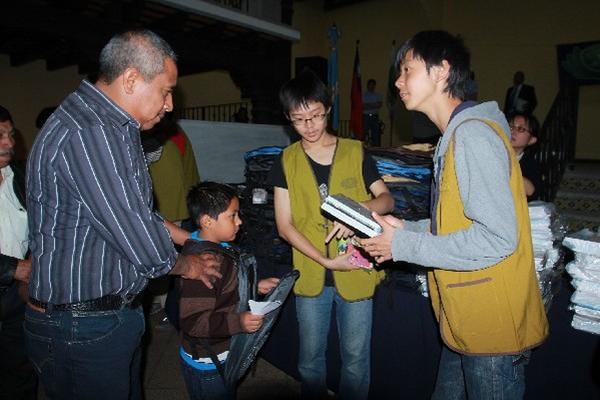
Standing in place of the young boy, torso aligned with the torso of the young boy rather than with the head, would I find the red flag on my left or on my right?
on my left

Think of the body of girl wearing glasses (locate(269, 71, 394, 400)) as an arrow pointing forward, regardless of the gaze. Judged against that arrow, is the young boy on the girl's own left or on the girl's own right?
on the girl's own right

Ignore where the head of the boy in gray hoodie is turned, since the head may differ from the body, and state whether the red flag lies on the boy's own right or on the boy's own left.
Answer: on the boy's own right

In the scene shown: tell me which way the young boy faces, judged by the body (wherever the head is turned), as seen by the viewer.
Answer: to the viewer's right

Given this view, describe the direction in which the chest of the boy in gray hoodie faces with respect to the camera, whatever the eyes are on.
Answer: to the viewer's left

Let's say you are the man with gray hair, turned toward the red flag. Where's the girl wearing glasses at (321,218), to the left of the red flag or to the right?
right

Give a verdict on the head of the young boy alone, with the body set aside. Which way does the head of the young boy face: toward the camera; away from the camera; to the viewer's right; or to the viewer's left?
to the viewer's right

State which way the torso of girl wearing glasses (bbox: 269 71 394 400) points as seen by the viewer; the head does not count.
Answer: toward the camera

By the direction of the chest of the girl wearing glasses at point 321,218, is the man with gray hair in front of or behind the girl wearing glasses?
in front

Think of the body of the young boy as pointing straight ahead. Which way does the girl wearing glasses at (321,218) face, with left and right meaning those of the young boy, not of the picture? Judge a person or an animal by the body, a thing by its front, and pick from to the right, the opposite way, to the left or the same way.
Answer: to the right

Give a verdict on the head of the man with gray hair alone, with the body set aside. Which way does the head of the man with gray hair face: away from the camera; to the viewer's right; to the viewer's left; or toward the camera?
to the viewer's right

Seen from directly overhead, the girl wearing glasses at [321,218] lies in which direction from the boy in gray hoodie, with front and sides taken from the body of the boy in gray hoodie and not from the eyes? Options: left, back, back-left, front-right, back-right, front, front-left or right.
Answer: front-right
